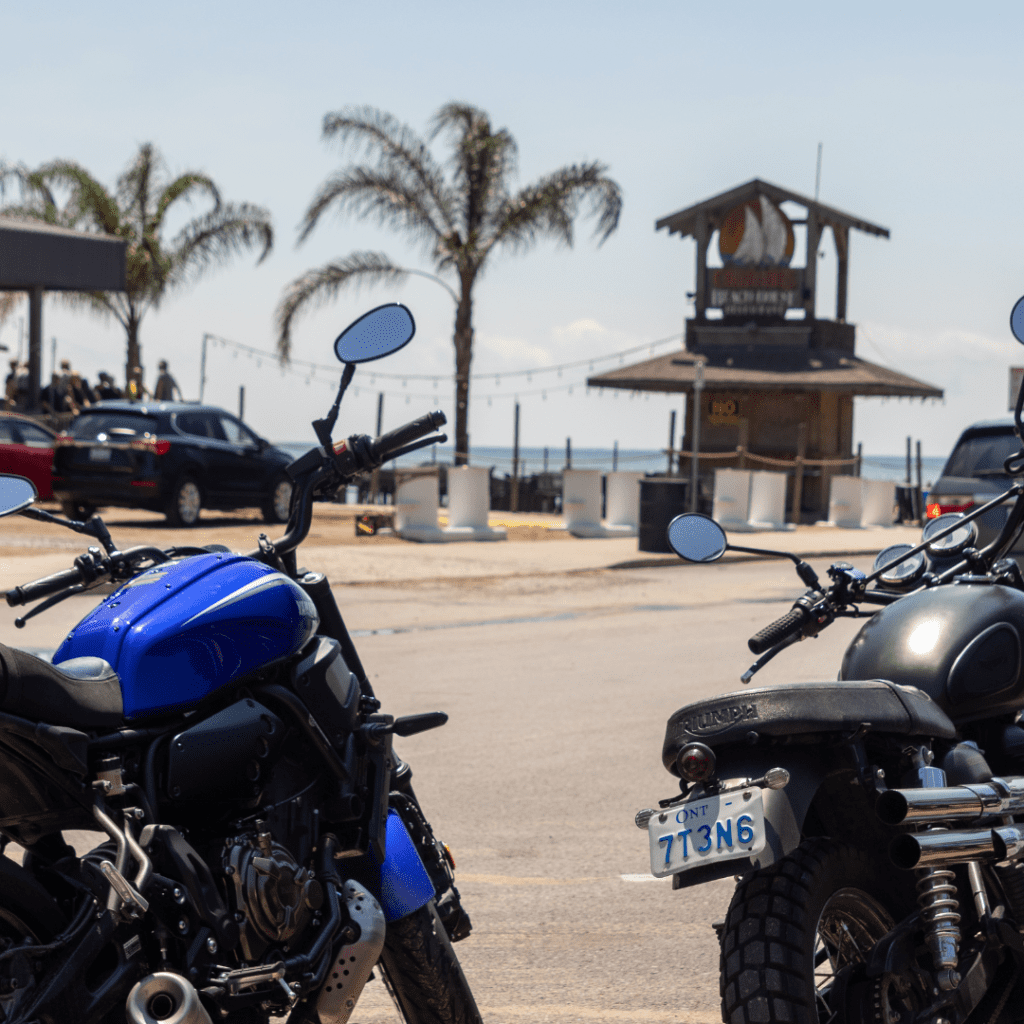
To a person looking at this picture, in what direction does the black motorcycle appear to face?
facing away from the viewer and to the right of the viewer

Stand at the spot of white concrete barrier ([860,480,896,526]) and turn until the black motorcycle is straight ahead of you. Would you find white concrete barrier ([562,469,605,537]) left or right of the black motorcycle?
right

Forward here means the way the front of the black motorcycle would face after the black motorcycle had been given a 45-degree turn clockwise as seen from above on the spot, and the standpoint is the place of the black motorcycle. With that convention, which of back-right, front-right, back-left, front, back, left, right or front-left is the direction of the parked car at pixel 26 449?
back-left

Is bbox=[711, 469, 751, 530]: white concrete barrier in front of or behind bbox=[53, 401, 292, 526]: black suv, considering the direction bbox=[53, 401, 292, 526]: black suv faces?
in front

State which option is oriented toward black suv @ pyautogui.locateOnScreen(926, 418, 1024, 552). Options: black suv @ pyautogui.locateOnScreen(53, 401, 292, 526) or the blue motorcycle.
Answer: the blue motorcycle

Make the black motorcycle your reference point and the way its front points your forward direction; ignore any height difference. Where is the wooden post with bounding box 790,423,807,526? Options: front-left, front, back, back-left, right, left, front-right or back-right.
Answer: front-left

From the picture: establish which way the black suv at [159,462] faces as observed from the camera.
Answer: facing away from the viewer and to the right of the viewer

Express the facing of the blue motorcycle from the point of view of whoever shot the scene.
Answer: facing away from the viewer and to the right of the viewer

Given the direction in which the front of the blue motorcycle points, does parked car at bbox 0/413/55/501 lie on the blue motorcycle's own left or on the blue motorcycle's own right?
on the blue motorcycle's own left

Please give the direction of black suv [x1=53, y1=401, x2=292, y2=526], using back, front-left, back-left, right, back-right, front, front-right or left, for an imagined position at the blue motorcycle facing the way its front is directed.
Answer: front-left
